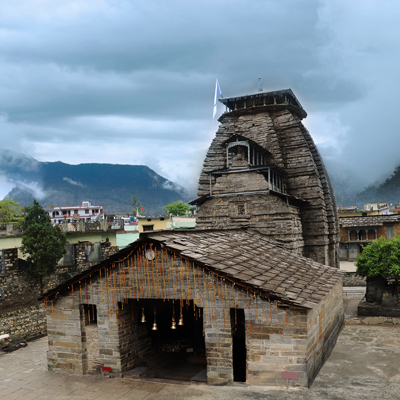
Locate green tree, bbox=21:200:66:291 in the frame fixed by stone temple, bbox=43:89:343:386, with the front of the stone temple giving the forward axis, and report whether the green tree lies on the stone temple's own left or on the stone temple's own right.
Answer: on the stone temple's own right

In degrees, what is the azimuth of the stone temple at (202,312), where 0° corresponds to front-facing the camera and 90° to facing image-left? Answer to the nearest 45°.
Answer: approximately 45°

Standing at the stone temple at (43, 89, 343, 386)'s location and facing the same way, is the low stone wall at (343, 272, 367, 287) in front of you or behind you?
behind

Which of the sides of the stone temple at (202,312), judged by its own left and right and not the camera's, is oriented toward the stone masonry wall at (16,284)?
right

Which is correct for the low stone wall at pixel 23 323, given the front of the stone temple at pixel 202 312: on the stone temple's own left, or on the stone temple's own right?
on the stone temple's own right
